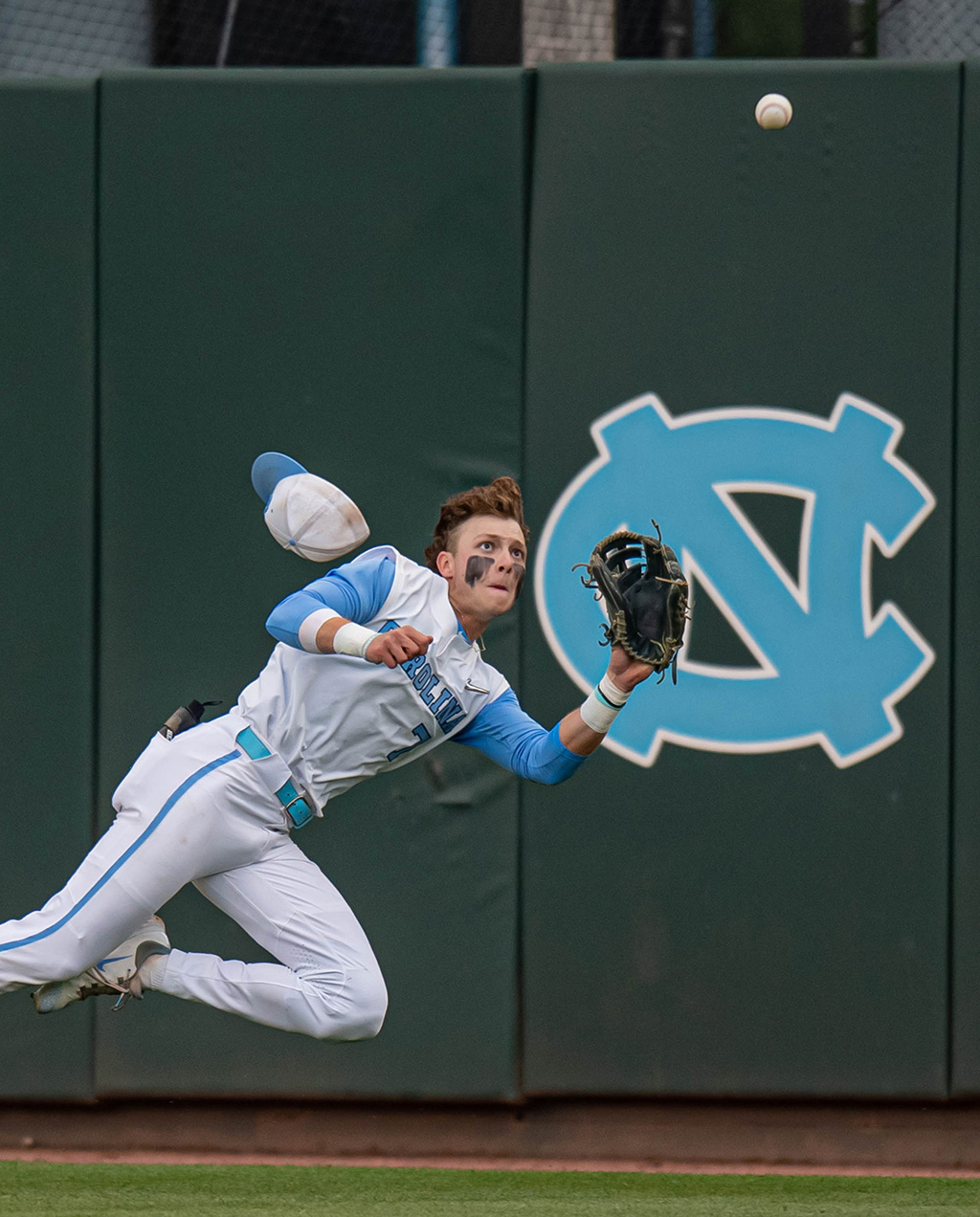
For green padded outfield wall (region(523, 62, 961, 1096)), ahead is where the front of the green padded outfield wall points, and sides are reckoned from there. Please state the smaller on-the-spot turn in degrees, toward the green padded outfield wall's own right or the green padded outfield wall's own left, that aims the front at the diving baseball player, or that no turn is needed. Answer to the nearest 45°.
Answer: approximately 45° to the green padded outfield wall's own right

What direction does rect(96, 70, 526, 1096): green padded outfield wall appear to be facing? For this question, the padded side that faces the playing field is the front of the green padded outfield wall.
toward the camera

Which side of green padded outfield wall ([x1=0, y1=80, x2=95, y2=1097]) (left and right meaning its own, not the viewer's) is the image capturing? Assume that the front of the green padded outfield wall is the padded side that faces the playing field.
front

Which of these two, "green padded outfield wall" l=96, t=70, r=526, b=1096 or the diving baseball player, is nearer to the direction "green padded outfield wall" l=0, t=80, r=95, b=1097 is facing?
the diving baseball player

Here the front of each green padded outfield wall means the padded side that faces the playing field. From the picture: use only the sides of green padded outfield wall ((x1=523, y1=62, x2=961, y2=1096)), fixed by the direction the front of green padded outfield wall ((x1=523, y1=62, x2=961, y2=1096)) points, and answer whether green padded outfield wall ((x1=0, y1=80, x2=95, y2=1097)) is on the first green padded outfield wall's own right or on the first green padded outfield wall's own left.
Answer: on the first green padded outfield wall's own right

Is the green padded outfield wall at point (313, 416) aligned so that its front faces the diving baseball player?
yes

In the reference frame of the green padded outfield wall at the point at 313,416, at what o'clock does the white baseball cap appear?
The white baseball cap is roughly at 12 o'clock from the green padded outfield wall.

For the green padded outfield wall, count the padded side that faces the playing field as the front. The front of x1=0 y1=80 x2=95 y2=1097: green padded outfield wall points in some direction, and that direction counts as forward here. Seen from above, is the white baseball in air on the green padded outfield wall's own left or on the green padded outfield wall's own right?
on the green padded outfield wall's own left

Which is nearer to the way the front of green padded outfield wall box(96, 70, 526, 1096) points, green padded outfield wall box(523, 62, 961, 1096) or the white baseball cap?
the white baseball cap

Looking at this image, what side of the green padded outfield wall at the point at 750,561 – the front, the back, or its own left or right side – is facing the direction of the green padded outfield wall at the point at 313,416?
right

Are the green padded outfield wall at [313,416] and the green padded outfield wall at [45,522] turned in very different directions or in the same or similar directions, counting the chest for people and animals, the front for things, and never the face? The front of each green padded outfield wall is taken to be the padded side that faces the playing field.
same or similar directions

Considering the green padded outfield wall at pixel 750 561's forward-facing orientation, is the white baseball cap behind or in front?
in front

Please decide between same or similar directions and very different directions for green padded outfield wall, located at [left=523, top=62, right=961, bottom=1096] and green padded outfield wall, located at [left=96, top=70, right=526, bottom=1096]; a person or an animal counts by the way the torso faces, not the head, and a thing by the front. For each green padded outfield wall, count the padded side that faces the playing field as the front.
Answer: same or similar directions

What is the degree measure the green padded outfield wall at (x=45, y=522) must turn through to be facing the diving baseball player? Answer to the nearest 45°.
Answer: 0° — it already faces them

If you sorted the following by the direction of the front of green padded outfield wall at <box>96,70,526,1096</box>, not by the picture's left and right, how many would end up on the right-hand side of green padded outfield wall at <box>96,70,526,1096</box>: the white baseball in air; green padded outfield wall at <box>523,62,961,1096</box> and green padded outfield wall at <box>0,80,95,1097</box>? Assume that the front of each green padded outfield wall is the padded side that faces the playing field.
1
